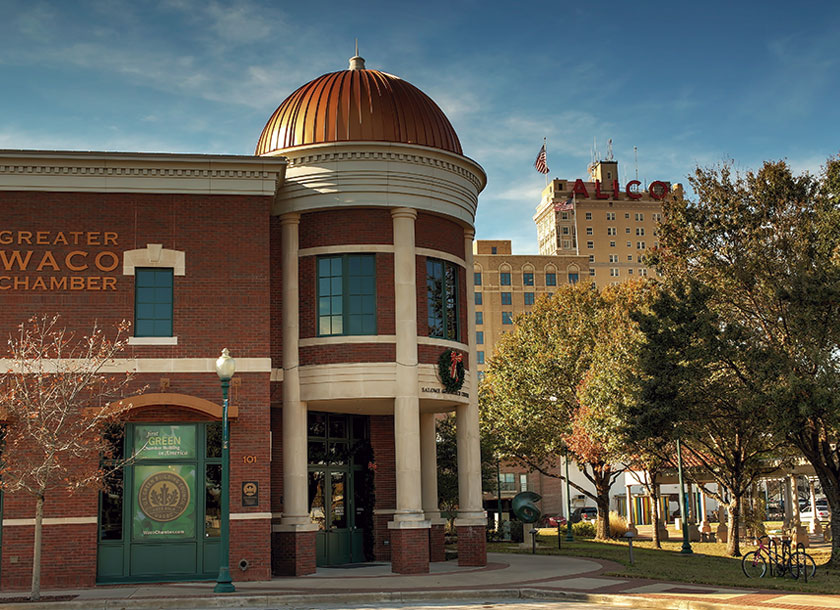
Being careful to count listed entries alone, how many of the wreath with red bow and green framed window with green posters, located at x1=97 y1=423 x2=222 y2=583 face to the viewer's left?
0

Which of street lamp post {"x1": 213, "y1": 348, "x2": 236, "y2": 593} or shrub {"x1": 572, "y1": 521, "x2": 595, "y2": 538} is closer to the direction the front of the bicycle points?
the street lamp post

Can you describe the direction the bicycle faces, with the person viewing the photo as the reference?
facing to the left of the viewer

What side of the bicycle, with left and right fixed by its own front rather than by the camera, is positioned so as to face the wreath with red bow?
front

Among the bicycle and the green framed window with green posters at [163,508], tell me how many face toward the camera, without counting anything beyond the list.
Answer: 1

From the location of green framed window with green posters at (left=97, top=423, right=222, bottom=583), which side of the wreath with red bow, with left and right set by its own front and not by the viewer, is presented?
right

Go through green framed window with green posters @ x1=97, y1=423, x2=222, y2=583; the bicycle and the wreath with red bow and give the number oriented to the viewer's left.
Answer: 1

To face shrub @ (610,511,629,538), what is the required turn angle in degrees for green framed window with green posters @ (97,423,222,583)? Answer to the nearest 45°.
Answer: approximately 135° to its left

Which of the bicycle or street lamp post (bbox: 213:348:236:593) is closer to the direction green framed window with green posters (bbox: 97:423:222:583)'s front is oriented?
the street lamp post

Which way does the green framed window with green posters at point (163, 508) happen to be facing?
toward the camera

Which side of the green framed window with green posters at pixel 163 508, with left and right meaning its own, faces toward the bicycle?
left
